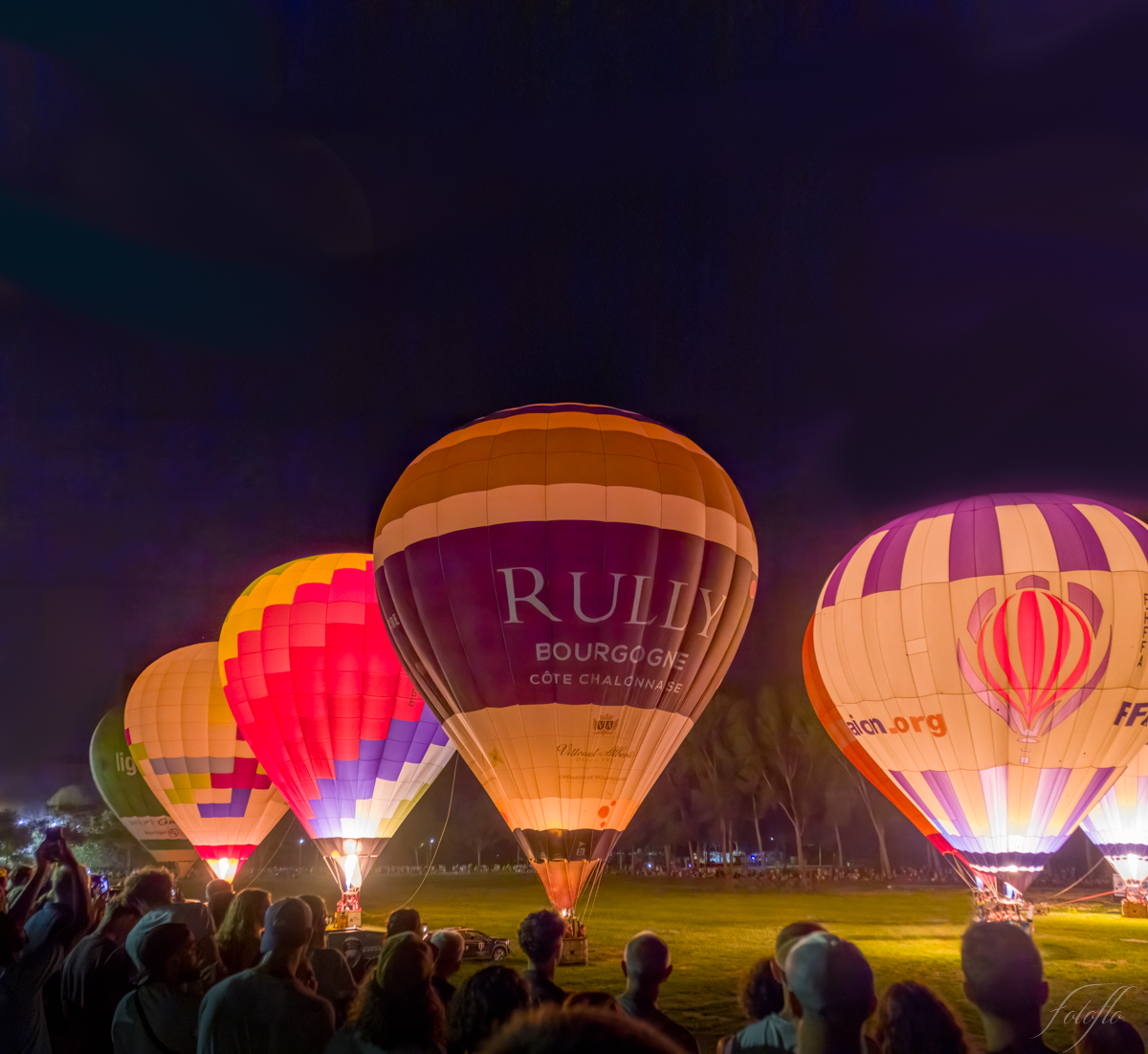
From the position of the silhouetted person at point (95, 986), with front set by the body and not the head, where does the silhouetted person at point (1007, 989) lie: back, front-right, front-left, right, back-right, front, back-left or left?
right

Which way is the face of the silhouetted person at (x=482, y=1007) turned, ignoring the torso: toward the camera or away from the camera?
away from the camera

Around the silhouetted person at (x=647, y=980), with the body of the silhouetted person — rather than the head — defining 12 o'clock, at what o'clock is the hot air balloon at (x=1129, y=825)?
The hot air balloon is roughly at 1 o'clock from the silhouetted person.

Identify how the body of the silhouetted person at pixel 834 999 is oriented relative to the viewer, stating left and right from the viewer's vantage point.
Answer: facing away from the viewer

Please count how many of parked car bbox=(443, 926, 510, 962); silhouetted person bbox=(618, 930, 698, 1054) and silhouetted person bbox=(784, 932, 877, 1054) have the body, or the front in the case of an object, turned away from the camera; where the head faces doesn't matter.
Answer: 2

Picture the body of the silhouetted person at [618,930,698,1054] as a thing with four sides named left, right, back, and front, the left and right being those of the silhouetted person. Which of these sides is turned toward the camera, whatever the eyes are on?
back

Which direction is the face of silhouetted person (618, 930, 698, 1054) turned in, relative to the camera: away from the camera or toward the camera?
away from the camera

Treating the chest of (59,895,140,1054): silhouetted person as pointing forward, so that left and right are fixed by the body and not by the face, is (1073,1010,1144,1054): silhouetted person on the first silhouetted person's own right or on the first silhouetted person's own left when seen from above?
on the first silhouetted person's own right

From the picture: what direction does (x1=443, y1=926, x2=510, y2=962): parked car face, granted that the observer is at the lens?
facing to the right of the viewer

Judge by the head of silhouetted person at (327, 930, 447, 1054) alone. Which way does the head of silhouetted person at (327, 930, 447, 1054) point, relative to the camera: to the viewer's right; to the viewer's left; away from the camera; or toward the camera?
away from the camera

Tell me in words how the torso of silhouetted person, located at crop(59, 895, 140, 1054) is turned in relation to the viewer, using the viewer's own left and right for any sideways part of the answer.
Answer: facing away from the viewer and to the right of the viewer

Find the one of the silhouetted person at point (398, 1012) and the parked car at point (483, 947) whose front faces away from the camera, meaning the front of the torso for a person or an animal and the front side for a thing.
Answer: the silhouetted person

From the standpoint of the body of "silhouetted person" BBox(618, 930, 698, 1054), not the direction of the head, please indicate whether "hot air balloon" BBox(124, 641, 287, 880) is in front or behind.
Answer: in front

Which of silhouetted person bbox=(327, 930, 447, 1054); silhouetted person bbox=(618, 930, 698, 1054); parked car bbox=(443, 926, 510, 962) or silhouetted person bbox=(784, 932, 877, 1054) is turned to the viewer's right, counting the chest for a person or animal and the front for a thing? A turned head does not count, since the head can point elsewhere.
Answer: the parked car

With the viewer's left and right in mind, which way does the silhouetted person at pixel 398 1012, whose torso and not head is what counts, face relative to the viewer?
facing away from the viewer
